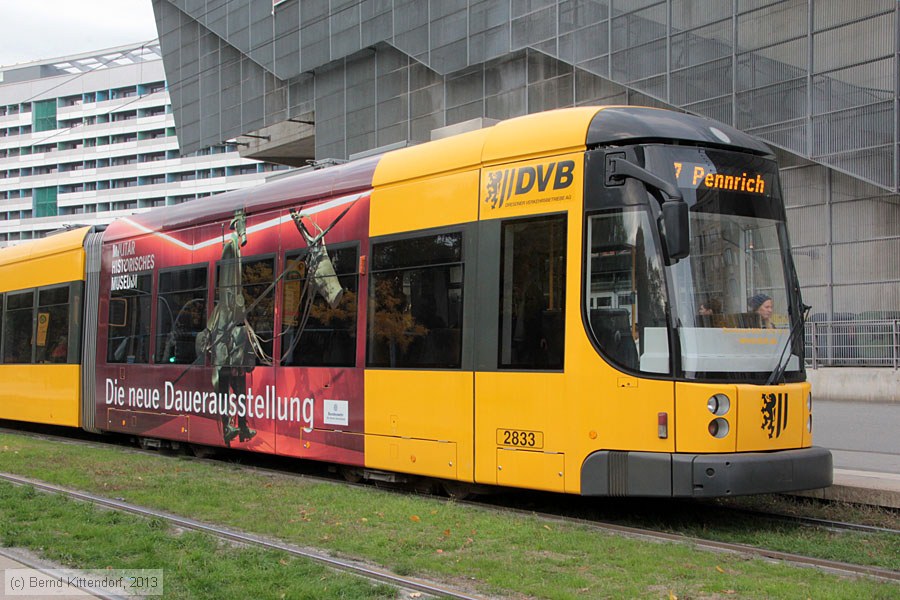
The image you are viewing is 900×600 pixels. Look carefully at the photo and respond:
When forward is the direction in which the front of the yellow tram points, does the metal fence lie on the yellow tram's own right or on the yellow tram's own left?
on the yellow tram's own left

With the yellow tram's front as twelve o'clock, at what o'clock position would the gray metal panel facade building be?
The gray metal panel facade building is roughly at 8 o'clock from the yellow tram.

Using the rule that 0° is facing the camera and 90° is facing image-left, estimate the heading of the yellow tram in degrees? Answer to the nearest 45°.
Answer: approximately 315°
